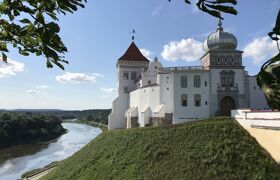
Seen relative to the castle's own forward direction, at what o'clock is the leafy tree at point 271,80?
The leafy tree is roughly at 12 o'clock from the castle.

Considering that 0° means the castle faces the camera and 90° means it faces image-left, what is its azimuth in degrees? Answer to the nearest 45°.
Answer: approximately 0°
